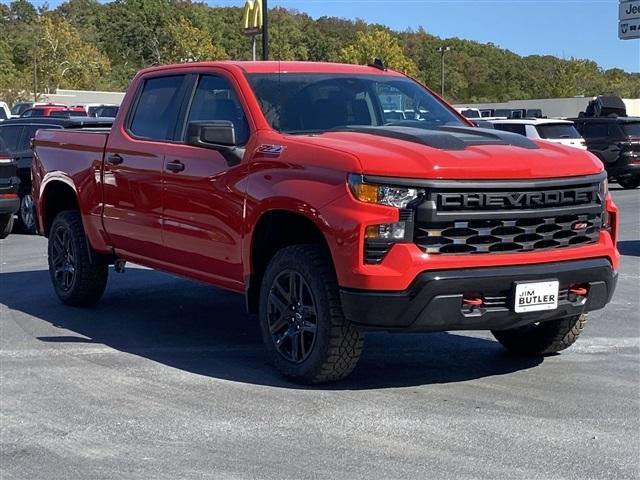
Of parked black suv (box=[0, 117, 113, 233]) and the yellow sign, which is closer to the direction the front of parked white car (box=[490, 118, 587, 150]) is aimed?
the yellow sign

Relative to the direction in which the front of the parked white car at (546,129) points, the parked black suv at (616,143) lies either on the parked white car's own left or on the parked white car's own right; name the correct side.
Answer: on the parked white car's own right

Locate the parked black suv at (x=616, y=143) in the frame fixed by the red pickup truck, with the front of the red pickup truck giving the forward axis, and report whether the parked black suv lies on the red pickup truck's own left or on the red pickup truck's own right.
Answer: on the red pickup truck's own left

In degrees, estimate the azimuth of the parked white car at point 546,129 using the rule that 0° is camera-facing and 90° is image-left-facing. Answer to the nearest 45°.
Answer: approximately 135°

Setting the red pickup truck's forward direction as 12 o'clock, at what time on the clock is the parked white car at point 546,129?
The parked white car is roughly at 8 o'clock from the red pickup truck.

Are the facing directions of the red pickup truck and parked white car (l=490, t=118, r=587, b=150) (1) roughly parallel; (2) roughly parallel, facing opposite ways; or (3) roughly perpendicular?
roughly parallel, facing opposite ways

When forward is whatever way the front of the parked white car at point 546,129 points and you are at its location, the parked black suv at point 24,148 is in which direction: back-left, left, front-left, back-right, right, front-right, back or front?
left

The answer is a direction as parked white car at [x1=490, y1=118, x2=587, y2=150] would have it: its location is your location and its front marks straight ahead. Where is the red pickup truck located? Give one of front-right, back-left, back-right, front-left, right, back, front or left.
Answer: back-left

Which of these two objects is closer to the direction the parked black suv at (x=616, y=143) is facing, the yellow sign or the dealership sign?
the yellow sign

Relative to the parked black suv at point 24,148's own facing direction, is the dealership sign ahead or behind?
behind
